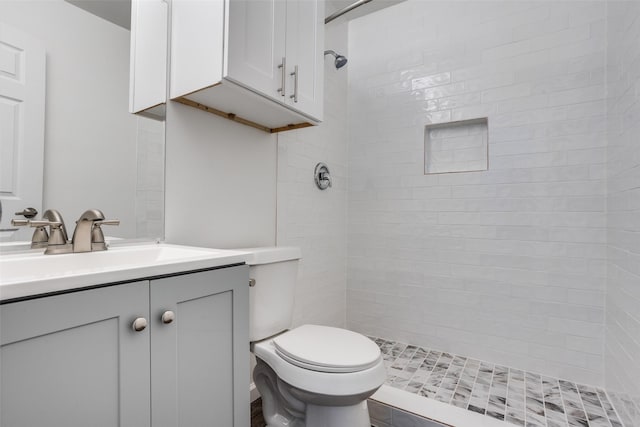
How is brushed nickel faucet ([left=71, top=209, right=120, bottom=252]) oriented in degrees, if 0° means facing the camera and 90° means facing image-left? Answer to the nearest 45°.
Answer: approximately 315°

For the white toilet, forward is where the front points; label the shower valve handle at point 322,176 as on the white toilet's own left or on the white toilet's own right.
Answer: on the white toilet's own left

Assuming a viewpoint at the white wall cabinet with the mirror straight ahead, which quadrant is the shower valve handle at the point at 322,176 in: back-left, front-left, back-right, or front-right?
back-right

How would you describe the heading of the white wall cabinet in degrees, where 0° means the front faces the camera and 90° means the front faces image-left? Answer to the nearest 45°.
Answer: approximately 315°

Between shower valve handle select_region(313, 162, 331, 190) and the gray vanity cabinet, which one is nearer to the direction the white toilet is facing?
the gray vanity cabinet

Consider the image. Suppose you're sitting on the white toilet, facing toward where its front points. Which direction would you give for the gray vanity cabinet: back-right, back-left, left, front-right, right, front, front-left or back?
right

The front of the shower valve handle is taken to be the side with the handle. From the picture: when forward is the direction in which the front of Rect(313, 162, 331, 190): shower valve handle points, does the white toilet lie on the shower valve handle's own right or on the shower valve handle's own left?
on the shower valve handle's own right

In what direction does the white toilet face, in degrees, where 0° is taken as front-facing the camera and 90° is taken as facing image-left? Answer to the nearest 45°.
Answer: approximately 315°
